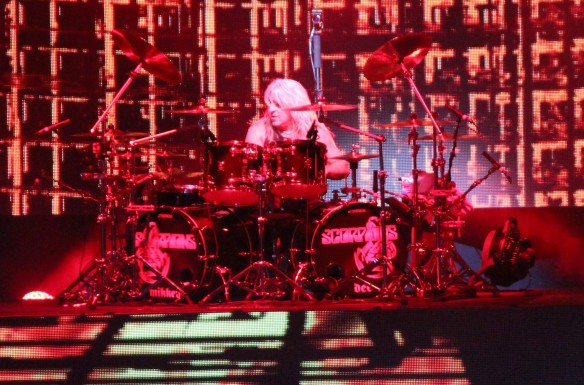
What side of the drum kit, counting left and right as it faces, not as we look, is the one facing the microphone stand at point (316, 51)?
back

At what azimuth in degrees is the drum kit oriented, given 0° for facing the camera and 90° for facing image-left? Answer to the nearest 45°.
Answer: approximately 0°

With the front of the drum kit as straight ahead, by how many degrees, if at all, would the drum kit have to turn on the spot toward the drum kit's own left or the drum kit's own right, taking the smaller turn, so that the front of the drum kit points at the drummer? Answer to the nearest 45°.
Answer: approximately 180°
